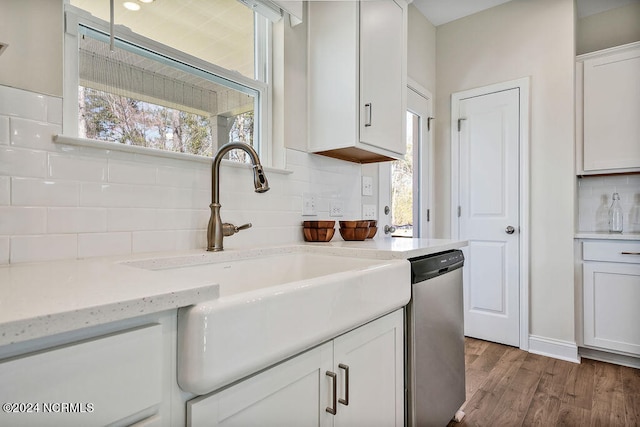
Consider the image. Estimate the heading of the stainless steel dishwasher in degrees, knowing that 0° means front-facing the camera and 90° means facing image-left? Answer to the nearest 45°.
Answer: approximately 315°

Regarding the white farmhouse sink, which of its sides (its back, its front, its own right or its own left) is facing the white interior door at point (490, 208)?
left

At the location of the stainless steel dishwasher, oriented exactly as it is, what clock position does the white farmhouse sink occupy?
The white farmhouse sink is roughly at 2 o'clock from the stainless steel dishwasher.

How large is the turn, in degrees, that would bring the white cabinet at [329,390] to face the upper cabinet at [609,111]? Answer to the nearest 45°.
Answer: approximately 90° to its left

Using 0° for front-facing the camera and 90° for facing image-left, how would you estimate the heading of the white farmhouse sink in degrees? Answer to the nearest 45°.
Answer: approximately 315°

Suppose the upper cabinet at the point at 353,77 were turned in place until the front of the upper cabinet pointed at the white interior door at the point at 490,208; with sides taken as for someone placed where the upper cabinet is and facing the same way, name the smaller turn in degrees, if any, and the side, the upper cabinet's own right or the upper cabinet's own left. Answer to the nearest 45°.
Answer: approximately 90° to the upper cabinet's own left

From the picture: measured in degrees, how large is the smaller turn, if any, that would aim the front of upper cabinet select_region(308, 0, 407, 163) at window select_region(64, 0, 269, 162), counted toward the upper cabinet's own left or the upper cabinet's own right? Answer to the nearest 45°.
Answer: approximately 90° to the upper cabinet's own right

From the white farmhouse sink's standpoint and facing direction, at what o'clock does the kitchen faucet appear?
The kitchen faucet is roughly at 7 o'clock from the white farmhouse sink.

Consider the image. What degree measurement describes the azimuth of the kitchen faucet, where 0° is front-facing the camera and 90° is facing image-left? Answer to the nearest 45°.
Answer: approximately 315°
